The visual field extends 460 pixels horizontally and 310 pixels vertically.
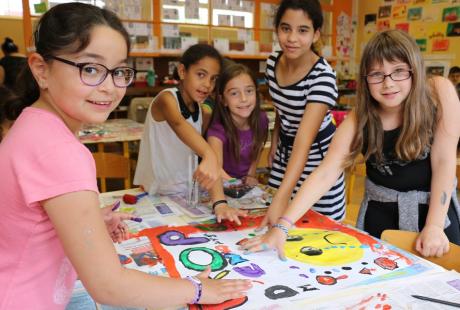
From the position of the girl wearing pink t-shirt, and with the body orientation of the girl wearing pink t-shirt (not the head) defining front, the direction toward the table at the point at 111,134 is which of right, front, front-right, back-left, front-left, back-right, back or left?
left

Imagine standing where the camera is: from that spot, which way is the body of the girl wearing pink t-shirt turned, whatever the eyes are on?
to the viewer's right

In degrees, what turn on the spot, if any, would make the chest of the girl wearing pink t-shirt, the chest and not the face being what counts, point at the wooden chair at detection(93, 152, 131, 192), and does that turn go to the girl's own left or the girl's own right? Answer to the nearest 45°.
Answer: approximately 90° to the girl's own left

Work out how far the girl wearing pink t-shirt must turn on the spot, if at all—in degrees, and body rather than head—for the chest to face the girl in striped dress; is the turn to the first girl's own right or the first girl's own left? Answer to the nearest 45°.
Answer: approximately 45° to the first girl's own left

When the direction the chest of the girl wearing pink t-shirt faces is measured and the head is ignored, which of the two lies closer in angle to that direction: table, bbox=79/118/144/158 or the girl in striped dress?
the girl in striped dress

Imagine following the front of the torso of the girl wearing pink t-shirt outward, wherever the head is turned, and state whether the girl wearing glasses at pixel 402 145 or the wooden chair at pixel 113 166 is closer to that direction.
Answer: the girl wearing glasses
